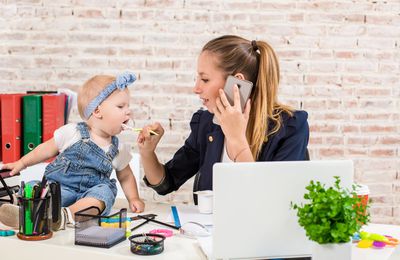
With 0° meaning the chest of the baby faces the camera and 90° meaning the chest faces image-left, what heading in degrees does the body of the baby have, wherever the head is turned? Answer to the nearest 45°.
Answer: approximately 315°

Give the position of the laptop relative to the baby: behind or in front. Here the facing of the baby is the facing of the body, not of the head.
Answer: in front

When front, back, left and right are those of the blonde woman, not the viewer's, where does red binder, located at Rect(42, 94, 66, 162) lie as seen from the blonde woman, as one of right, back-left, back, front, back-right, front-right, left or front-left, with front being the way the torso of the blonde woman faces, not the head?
right

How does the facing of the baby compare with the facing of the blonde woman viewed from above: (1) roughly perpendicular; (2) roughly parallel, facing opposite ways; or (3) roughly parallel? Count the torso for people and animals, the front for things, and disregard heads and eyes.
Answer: roughly perpendicular

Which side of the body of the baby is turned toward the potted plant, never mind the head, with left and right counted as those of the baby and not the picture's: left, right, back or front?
front

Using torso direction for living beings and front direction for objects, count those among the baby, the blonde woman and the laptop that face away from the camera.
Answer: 1

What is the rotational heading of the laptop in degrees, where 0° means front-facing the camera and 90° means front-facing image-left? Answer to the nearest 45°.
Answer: approximately 180°

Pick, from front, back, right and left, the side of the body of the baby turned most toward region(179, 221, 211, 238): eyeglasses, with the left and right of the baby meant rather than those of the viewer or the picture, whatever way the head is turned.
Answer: front

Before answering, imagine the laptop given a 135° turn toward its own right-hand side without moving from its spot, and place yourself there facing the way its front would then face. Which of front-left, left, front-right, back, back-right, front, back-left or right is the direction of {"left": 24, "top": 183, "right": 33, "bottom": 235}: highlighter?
back-right

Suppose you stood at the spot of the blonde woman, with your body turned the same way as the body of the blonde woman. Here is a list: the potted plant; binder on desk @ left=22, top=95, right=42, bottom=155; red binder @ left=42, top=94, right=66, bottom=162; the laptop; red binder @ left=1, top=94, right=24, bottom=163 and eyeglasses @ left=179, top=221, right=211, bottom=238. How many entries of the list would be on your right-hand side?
3

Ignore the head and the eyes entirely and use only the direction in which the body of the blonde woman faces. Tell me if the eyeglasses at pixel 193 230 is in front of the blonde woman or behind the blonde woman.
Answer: in front

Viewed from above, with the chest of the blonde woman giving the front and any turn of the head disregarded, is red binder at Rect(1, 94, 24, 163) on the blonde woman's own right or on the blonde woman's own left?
on the blonde woman's own right

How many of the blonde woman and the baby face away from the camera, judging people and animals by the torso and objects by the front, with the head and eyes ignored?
0
